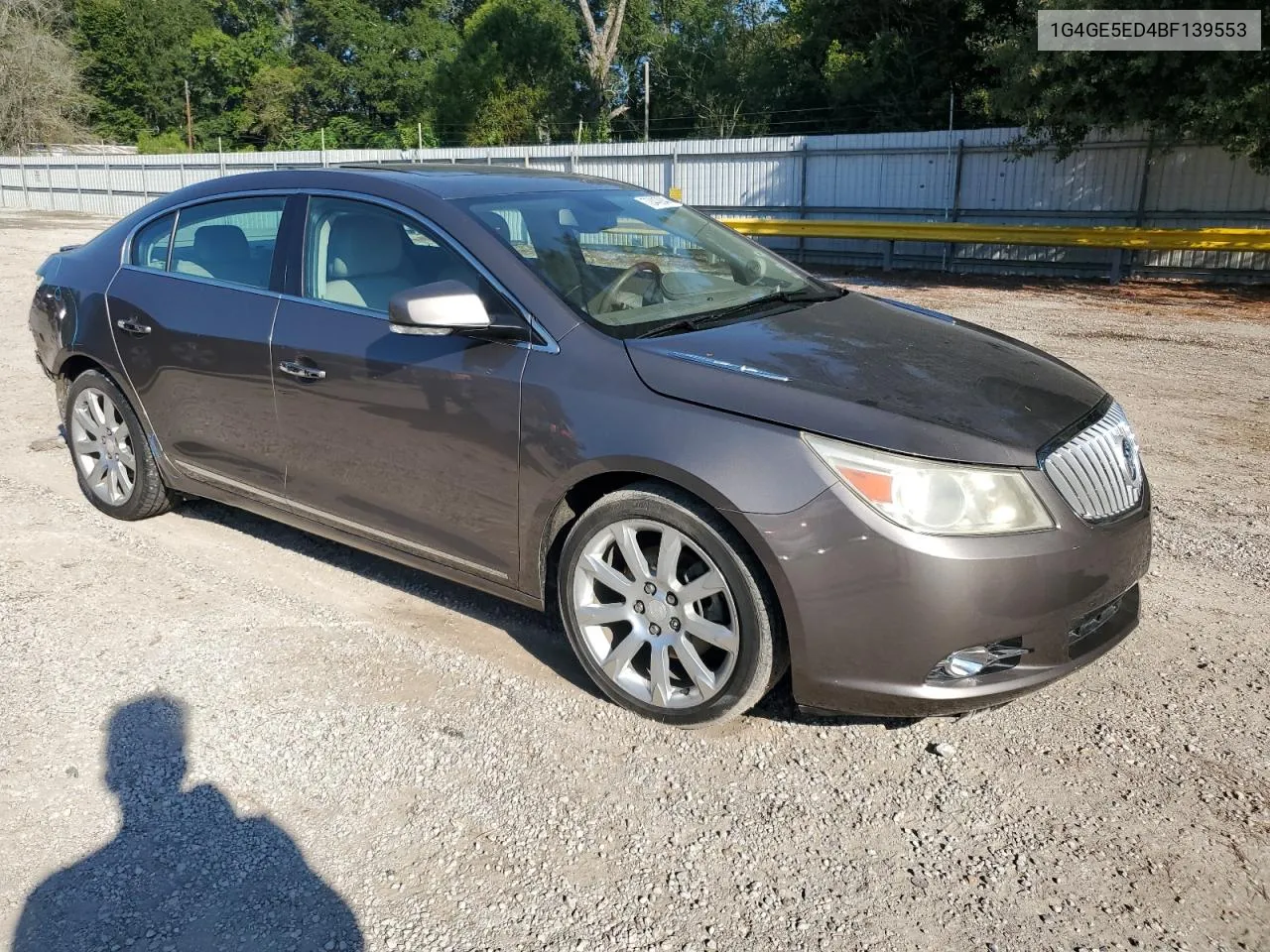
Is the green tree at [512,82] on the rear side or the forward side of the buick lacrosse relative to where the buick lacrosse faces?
on the rear side

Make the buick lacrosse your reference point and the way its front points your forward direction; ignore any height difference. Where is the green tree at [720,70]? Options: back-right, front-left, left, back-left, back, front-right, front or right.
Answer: back-left

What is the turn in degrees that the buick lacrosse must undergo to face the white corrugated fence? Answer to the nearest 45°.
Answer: approximately 135° to its left

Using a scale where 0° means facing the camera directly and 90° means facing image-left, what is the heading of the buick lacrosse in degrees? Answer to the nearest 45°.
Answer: approximately 315°

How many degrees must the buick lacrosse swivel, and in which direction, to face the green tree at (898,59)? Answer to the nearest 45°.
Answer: approximately 135° to its left
